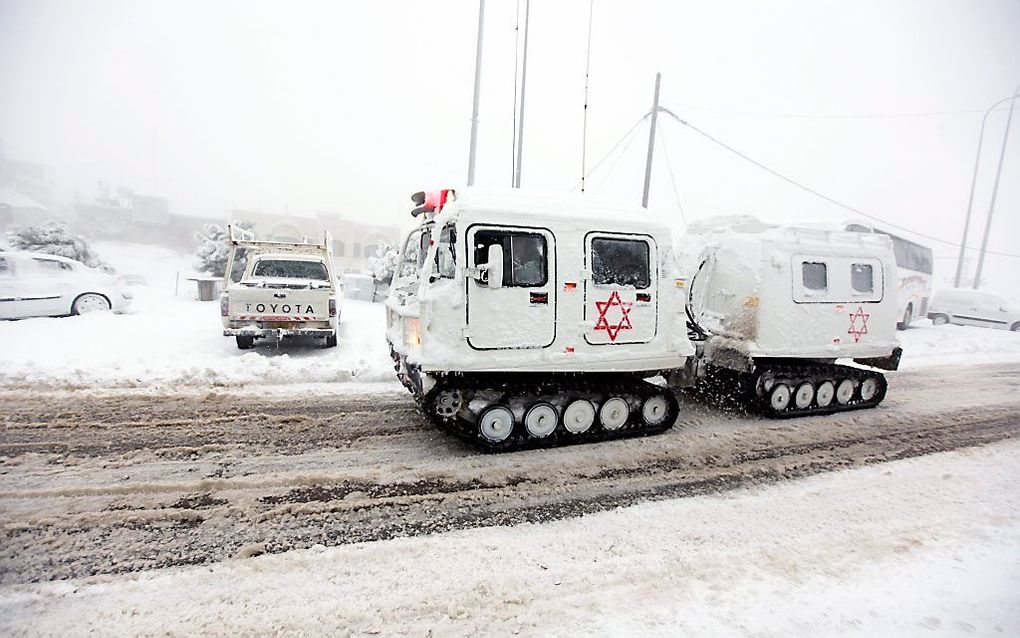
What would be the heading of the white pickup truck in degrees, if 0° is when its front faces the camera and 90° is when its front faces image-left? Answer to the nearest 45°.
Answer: approximately 180°

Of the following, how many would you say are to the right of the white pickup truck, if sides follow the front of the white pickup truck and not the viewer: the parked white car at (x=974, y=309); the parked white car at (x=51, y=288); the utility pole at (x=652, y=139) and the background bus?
3

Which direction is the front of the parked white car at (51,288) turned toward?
to the viewer's right

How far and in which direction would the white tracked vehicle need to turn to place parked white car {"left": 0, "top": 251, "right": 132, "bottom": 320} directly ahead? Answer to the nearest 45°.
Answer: approximately 45° to its right

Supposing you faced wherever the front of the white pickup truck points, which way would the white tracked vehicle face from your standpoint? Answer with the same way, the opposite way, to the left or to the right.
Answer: to the left

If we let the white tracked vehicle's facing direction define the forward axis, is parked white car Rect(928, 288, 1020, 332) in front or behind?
behind

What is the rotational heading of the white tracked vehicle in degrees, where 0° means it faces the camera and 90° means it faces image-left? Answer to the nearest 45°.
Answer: approximately 45°

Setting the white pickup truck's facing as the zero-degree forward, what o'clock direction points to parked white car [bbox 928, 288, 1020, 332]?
The parked white car is roughly at 3 o'clock from the white pickup truck.

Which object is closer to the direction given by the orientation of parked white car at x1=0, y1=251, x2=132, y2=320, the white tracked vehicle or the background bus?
the background bus

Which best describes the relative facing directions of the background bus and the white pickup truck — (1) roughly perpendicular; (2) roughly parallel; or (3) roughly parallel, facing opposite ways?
roughly perpendicular

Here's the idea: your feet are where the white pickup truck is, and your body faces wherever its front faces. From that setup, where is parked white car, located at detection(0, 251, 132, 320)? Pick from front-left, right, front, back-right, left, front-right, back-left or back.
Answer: front-left

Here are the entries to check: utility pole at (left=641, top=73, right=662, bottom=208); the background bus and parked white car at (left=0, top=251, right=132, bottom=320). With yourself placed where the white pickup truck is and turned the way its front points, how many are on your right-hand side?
2

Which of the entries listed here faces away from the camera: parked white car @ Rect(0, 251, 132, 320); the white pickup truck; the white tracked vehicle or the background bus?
the white pickup truck
